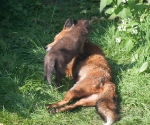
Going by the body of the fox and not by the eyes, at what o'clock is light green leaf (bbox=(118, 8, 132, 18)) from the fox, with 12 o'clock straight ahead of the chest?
The light green leaf is roughly at 1 o'clock from the fox.

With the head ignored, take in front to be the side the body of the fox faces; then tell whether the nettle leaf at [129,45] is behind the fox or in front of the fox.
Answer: in front

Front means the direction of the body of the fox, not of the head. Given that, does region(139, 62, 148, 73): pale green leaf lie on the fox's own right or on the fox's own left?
on the fox's own right
